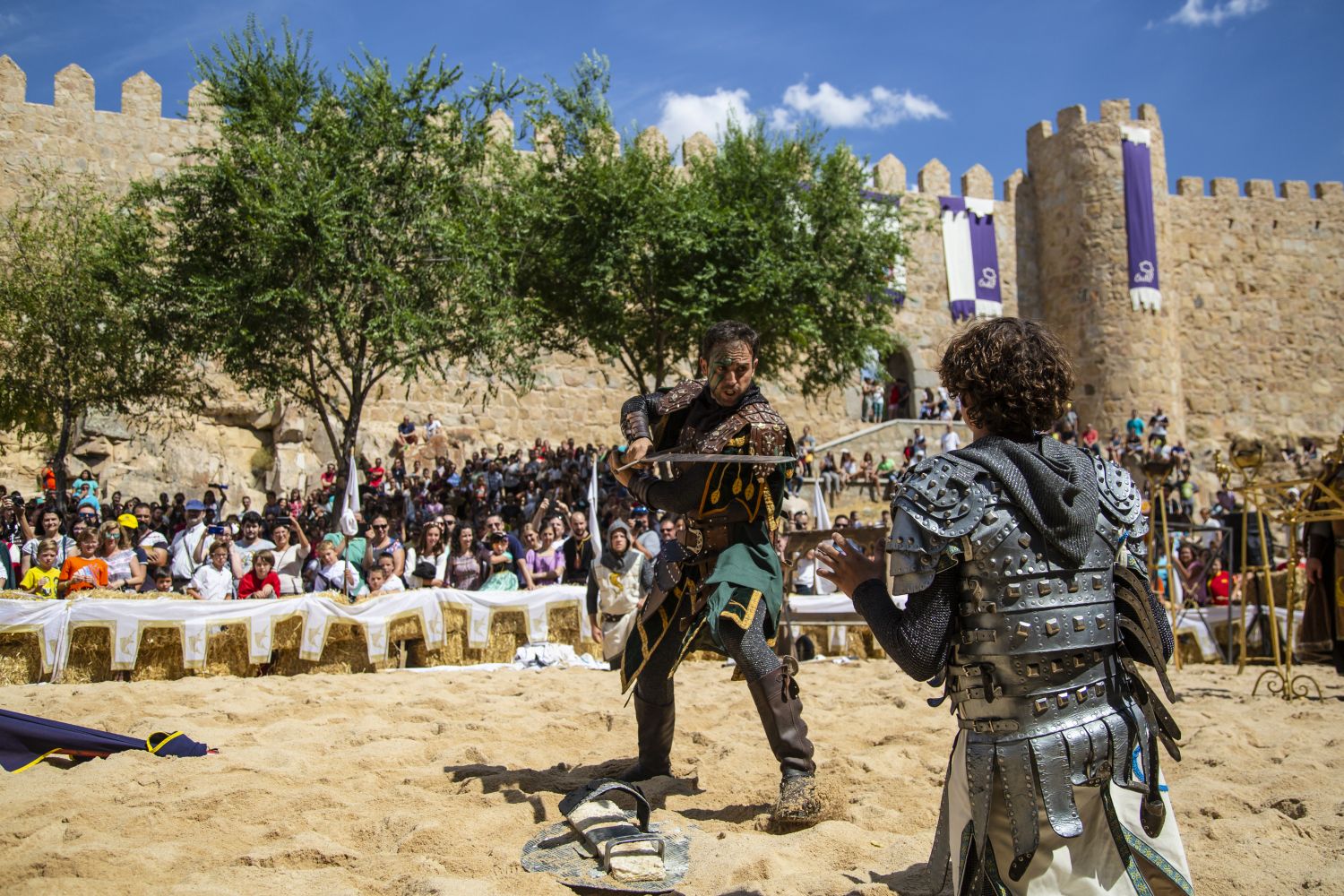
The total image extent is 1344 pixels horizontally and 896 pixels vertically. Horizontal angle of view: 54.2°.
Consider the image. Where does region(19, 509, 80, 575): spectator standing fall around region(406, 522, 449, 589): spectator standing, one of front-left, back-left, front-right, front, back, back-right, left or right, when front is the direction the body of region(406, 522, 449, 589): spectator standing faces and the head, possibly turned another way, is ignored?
right

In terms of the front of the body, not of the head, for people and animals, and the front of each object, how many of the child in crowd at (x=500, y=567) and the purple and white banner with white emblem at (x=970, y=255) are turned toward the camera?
2

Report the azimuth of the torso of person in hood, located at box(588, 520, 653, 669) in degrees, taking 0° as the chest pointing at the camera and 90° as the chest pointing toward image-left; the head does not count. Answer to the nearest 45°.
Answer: approximately 0°

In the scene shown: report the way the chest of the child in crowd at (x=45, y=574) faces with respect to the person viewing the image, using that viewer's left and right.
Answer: facing the viewer and to the right of the viewer
